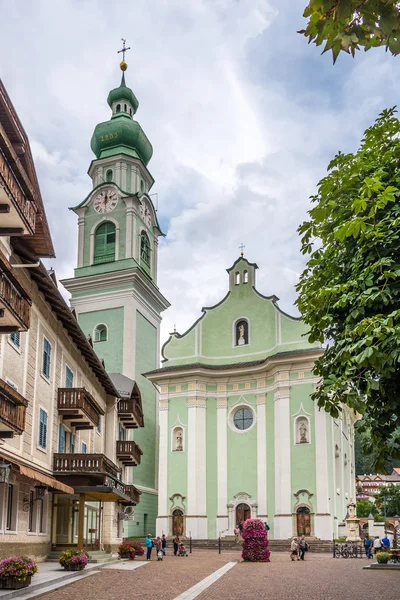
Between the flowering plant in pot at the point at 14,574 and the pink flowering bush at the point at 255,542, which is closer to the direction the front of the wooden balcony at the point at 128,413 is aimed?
the pink flowering bush

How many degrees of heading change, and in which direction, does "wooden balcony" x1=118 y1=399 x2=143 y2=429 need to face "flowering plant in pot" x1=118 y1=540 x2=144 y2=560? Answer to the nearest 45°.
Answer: approximately 90° to its right

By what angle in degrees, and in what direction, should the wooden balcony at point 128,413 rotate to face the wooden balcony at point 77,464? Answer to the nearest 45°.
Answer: approximately 90° to its right

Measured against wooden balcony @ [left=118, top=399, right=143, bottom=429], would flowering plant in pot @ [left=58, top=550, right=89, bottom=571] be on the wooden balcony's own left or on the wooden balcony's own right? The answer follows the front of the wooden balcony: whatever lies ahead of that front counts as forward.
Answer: on the wooden balcony's own right

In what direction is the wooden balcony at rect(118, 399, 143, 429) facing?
to the viewer's right

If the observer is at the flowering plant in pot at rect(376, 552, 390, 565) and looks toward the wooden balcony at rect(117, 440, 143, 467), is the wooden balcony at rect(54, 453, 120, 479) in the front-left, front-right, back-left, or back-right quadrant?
front-left

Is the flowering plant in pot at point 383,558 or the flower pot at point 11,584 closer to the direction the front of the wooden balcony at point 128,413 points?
the flowering plant in pot

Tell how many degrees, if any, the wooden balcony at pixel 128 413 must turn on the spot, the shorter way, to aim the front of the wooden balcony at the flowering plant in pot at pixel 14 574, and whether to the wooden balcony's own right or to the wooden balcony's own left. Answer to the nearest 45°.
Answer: approximately 90° to the wooden balcony's own right

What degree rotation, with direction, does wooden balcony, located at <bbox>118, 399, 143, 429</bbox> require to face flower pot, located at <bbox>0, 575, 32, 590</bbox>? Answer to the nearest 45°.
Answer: approximately 90° to its right

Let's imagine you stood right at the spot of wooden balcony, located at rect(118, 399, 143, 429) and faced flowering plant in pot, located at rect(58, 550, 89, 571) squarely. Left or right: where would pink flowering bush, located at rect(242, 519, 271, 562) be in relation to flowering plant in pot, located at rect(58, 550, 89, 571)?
left

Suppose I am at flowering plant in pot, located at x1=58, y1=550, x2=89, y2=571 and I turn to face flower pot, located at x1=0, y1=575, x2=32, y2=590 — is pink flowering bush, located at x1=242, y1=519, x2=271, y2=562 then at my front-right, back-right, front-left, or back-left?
back-left
